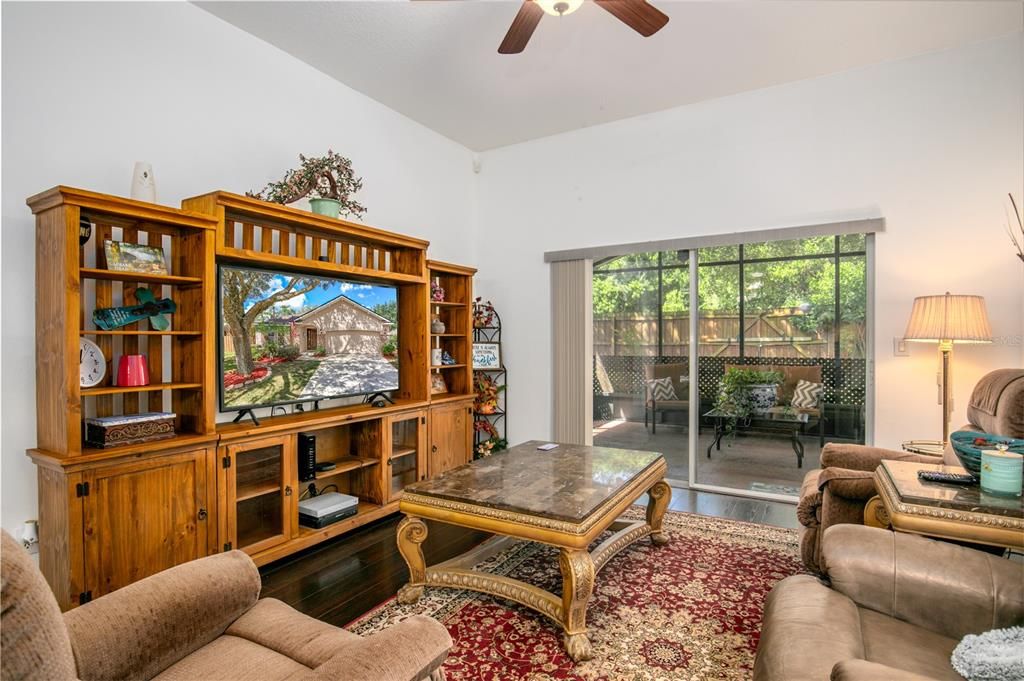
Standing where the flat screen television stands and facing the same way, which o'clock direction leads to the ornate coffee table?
The ornate coffee table is roughly at 12 o'clock from the flat screen television.

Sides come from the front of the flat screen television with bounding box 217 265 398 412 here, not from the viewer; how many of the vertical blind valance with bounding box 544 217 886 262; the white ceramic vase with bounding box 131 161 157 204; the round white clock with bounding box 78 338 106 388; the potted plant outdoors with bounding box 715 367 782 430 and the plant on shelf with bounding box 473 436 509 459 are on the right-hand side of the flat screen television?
2

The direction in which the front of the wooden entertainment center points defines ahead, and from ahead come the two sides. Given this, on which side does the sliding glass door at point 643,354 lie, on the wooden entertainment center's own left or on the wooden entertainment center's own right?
on the wooden entertainment center's own left

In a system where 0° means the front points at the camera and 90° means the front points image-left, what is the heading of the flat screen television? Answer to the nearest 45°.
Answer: approximately 315°

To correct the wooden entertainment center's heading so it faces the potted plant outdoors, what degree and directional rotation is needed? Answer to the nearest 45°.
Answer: approximately 45° to its left

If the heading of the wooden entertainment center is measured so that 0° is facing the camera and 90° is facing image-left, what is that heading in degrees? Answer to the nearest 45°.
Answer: approximately 315°

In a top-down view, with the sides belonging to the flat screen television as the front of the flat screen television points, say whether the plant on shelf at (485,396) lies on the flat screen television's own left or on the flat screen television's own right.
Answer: on the flat screen television's own left

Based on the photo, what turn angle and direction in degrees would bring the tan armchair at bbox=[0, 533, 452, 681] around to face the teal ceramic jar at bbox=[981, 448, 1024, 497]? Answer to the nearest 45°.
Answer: approximately 45° to its right
